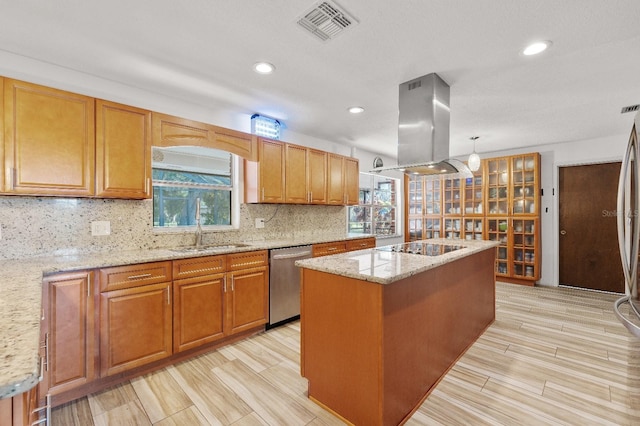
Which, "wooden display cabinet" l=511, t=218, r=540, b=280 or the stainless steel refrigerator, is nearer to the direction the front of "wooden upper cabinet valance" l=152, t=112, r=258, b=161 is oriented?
the stainless steel refrigerator

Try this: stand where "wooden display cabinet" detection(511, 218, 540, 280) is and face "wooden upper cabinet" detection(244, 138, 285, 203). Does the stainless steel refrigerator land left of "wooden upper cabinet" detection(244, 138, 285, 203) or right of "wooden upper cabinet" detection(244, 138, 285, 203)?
left

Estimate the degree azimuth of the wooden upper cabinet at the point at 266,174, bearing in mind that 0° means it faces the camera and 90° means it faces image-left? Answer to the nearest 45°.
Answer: approximately 315°

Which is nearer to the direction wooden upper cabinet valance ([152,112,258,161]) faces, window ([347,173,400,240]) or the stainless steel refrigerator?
the stainless steel refrigerator

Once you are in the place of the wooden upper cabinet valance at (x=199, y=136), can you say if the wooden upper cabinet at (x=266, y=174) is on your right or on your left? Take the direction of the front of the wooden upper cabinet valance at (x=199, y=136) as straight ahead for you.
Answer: on your left

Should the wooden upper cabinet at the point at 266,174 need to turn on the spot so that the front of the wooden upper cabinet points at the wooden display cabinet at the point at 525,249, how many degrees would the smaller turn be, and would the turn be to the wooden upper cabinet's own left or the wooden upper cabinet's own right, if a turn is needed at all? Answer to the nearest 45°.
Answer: approximately 45° to the wooden upper cabinet's own left
